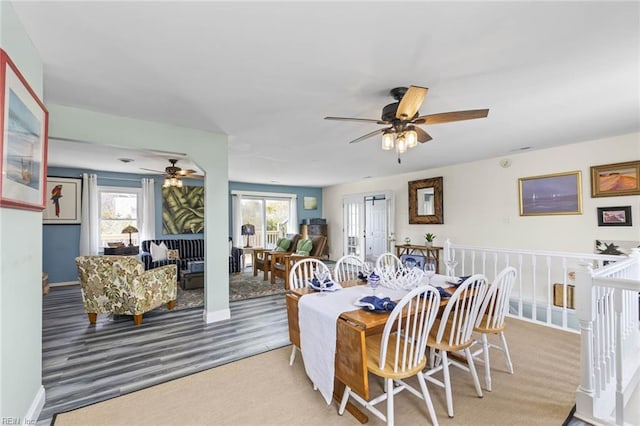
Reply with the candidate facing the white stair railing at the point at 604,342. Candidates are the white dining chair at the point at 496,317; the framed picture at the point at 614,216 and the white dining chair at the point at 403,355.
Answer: the framed picture

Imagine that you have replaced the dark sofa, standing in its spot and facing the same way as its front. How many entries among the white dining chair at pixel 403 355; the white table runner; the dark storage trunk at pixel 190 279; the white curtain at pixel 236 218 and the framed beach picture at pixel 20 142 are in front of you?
4

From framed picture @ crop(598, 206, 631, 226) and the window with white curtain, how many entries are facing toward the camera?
2

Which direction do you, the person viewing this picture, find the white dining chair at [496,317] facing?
facing away from the viewer and to the left of the viewer
